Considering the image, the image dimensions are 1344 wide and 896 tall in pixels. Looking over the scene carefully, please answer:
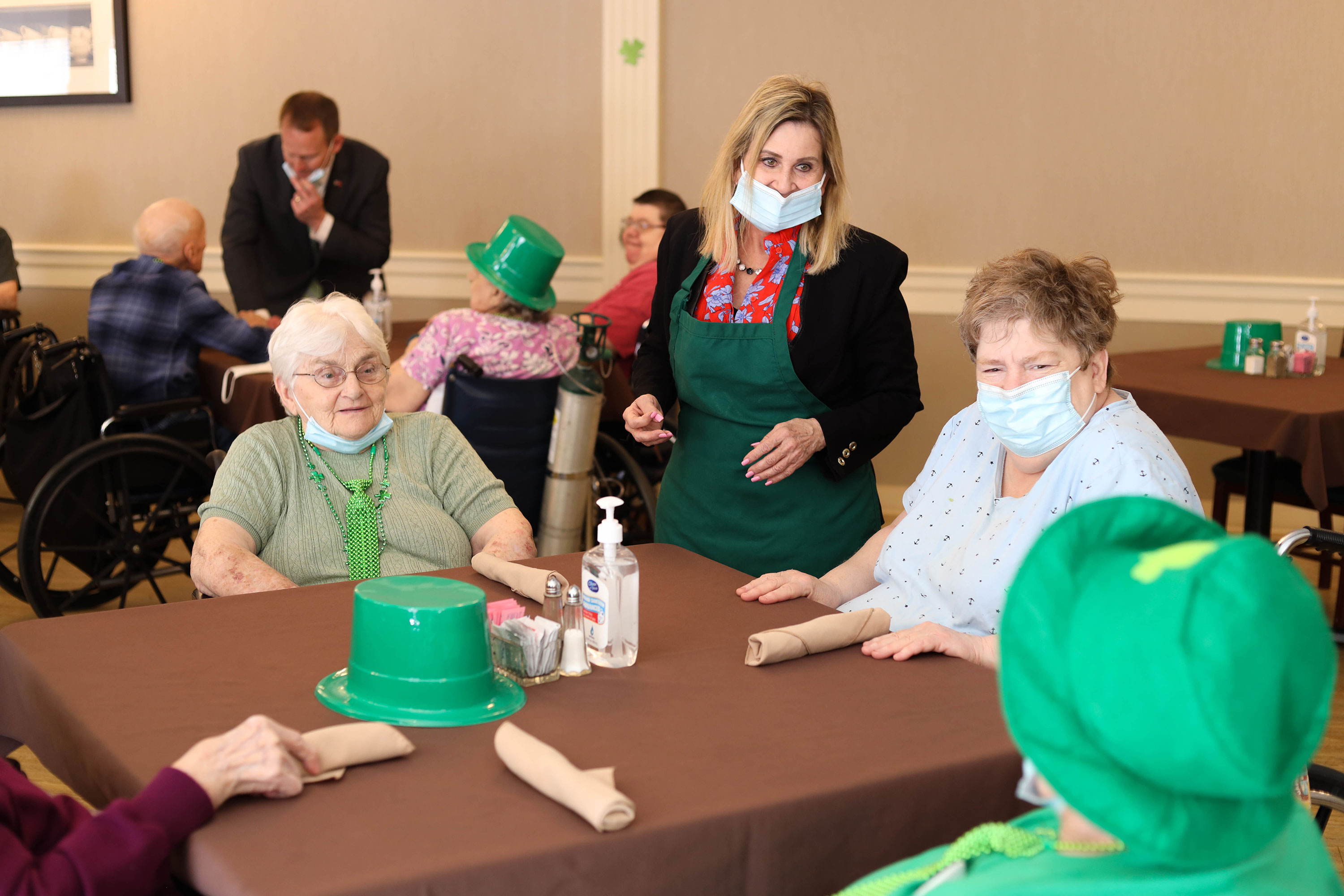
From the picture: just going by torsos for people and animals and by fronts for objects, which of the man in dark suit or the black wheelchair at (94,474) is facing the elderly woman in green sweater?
the man in dark suit

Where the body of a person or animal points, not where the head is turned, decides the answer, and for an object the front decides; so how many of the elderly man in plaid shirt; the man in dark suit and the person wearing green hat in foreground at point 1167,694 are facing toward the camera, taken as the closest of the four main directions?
1

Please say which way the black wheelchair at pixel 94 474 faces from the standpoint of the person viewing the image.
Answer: facing away from the viewer and to the right of the viewer

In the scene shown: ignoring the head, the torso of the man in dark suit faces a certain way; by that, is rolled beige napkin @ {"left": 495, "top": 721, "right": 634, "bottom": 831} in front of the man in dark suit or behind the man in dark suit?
in front

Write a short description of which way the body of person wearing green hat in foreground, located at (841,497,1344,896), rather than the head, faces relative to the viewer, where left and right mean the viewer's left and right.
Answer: facing away from the viewer and to the left of the viewer

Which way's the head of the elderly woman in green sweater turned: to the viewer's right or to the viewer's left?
to the viewer's right

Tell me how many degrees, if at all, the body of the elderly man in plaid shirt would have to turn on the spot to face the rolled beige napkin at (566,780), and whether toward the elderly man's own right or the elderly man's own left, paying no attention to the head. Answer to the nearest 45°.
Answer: approximately 135° to the elderly man's own right

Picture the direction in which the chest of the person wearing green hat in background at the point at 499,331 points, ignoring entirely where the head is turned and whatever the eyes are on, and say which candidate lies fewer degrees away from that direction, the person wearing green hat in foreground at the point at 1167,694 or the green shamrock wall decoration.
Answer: the green shamrock wall decoration

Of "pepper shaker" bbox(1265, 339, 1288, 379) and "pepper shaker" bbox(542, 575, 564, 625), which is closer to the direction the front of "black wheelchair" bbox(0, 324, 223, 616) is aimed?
the "pepper shaker" bbox(1265, 339, 1288, 379)

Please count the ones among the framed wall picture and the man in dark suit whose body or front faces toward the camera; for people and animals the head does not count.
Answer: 2

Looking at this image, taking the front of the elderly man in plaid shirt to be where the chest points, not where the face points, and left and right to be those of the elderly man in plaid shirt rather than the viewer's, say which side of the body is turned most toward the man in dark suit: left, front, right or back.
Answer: front

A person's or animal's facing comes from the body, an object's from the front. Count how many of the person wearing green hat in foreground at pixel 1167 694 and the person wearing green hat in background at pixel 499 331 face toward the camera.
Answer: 0

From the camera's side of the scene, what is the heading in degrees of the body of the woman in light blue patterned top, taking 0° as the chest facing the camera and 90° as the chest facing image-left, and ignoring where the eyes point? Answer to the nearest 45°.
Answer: approximately 45°

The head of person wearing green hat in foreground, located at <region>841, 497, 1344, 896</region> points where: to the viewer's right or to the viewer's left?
to the viewer's left

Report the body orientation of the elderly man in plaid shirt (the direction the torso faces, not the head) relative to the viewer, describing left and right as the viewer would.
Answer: facing away from the viewer and to the right of the viewer

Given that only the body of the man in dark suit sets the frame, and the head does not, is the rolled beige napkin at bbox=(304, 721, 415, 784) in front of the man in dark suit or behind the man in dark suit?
in front
